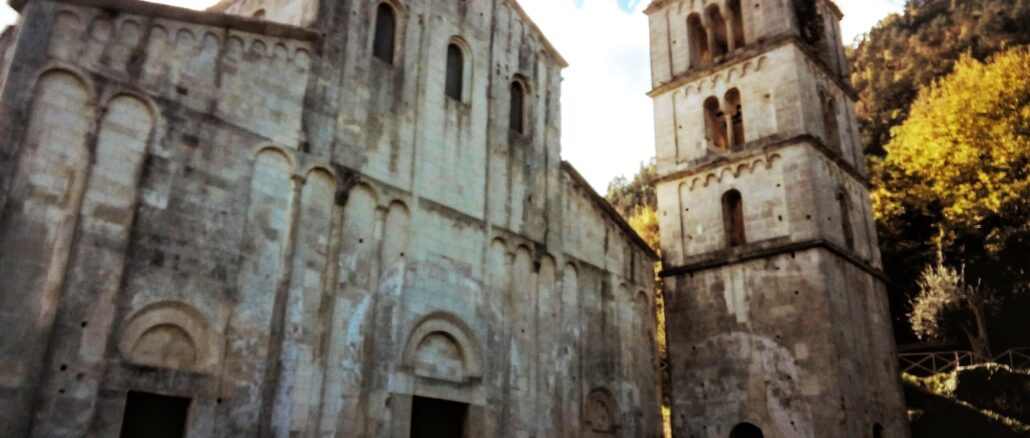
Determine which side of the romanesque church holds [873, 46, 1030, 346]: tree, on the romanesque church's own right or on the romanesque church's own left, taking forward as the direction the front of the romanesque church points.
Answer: on the romanesque church's own left

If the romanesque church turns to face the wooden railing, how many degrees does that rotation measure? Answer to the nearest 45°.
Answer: approximately 90° to its left
